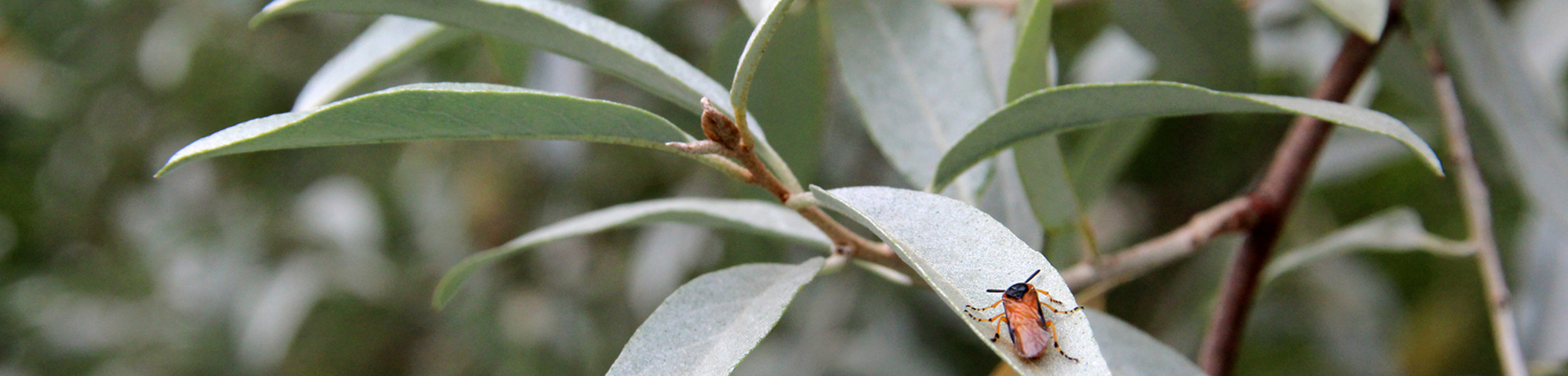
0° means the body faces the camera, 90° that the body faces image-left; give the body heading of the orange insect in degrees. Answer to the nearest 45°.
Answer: approximately 180°

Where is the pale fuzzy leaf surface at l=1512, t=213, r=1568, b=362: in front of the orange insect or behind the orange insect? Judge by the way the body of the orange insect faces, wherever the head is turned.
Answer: in front
